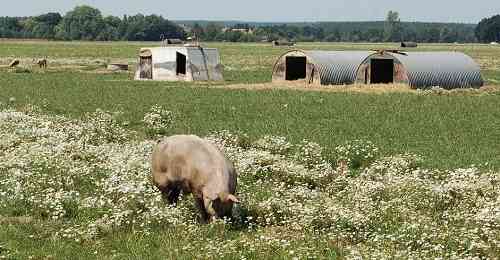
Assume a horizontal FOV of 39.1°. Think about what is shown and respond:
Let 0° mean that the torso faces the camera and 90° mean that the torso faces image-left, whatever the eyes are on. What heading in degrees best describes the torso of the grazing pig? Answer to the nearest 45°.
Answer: approximately 315°
